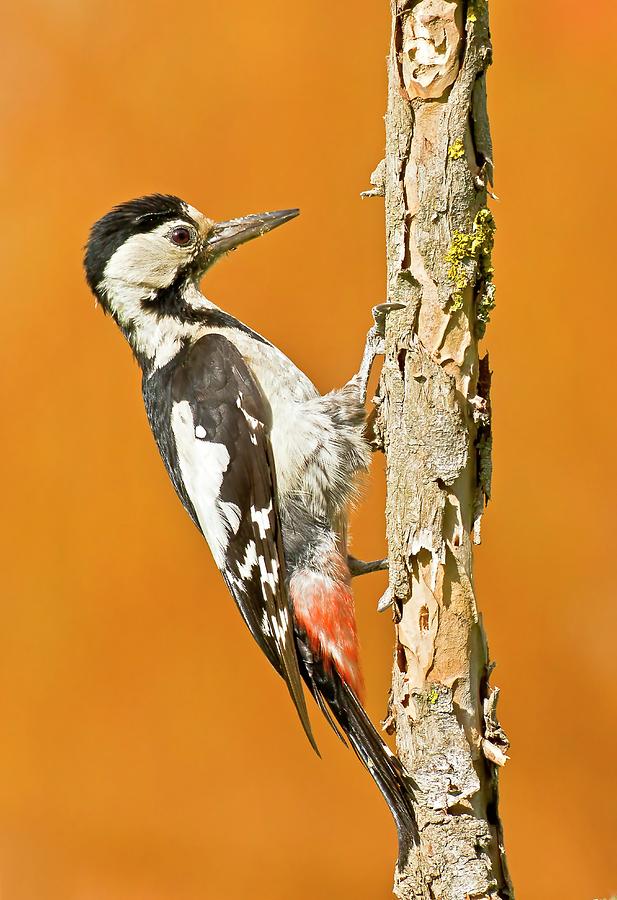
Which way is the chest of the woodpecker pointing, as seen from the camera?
to the viewer's right
